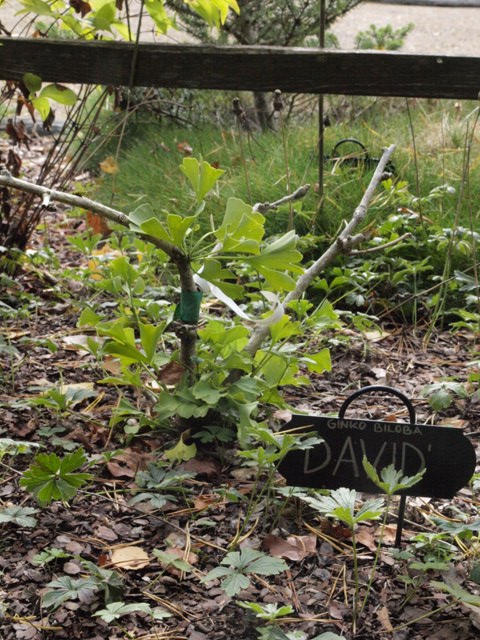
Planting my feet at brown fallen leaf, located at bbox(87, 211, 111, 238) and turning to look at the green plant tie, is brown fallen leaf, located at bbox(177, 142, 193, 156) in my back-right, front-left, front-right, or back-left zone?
back-left

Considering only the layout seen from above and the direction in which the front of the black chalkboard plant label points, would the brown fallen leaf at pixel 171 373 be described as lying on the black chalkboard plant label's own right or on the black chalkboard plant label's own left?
on the black chalkboard plant label's own right

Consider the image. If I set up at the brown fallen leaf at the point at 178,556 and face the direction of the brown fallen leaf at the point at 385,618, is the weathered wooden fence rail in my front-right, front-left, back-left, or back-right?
back-left

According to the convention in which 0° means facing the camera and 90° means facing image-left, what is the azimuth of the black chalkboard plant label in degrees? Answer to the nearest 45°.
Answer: approximately 0°
